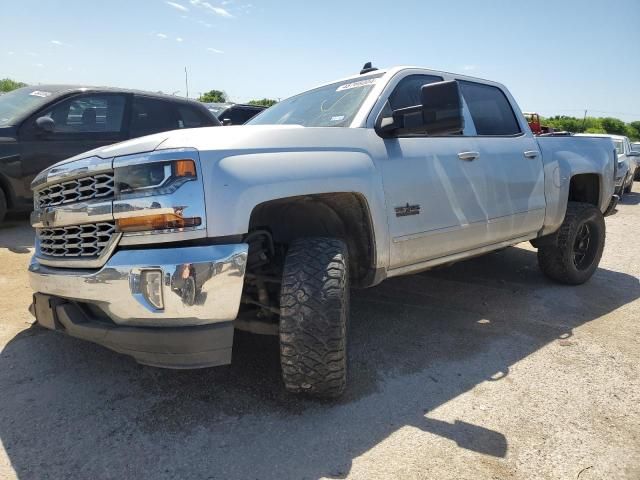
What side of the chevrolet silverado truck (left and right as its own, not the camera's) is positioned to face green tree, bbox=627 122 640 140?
back

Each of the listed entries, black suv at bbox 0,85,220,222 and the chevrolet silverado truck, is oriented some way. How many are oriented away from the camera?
0

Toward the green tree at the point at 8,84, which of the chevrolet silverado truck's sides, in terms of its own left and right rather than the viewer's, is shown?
right

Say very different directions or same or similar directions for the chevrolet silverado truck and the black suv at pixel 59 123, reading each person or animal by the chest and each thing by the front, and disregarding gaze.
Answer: same or similar directions

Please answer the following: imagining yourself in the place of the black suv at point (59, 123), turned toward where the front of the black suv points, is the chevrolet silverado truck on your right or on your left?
on your left

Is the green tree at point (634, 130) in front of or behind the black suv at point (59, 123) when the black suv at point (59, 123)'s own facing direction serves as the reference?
behind

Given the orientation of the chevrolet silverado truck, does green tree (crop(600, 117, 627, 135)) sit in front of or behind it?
behind

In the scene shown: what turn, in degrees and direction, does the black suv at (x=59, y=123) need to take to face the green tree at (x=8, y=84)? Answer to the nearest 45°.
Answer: approximately 135° to its right

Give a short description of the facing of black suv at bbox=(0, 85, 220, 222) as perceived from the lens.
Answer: facing the viewer and to the left of the viewer
